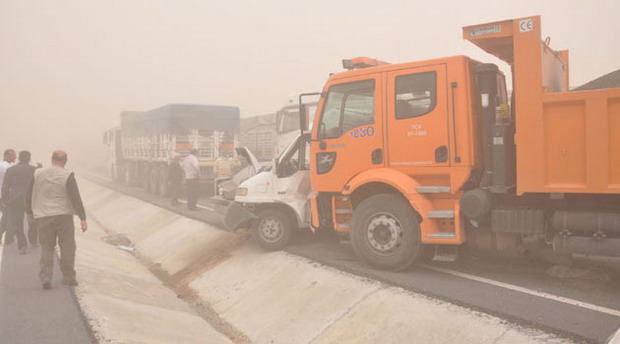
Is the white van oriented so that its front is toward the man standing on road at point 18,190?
yes

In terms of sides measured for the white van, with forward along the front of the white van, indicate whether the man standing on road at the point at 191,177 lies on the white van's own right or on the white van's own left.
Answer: on the white van's own right

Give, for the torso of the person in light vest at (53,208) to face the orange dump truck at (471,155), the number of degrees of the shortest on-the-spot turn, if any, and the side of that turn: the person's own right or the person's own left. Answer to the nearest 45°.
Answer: approximately 135° to the person's own right

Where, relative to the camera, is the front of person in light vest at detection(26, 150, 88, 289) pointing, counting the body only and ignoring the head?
away from the camera

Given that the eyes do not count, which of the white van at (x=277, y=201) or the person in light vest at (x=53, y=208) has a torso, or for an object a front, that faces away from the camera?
the person in light vest

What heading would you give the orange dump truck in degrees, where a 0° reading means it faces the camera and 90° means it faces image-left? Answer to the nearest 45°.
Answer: approximately 90°
